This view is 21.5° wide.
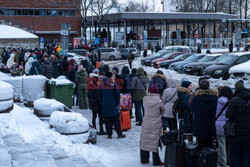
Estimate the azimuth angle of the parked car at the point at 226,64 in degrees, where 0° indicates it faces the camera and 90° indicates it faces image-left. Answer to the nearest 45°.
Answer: approximately 45°

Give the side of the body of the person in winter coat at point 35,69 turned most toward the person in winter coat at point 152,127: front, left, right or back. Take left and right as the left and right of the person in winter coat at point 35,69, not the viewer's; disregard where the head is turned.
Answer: back

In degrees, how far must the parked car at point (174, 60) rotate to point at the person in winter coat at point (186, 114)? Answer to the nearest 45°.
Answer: approximately 45° to its left

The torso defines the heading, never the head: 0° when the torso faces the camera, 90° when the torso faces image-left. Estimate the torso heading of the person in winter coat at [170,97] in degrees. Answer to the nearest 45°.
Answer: approximately 180°

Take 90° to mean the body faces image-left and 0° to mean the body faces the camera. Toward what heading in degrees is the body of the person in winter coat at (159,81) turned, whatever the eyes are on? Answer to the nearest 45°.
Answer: approximately 180°

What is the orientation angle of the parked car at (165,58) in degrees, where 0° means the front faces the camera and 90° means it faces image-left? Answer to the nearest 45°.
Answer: approximately 45°

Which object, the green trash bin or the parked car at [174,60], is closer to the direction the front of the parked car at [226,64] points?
the green trash bin

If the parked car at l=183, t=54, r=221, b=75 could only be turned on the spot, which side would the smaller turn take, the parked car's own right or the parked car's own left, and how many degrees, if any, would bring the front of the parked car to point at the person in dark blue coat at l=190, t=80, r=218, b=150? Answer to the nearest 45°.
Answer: approximately 45° to the parked car's own left

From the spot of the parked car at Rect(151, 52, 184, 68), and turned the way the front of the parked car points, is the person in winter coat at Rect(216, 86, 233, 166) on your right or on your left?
on your left
